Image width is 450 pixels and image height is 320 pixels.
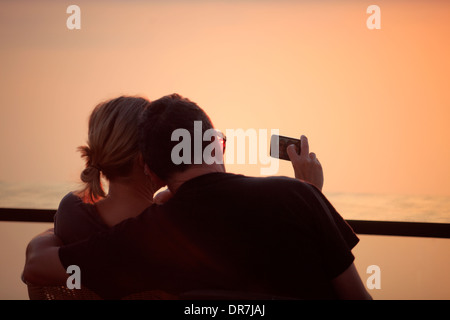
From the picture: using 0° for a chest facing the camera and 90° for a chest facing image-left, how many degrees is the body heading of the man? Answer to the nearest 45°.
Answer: approximately 180°

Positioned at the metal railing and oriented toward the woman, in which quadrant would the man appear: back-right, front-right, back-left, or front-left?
front-left

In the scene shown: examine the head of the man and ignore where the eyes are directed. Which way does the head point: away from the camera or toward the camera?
away from the camera
